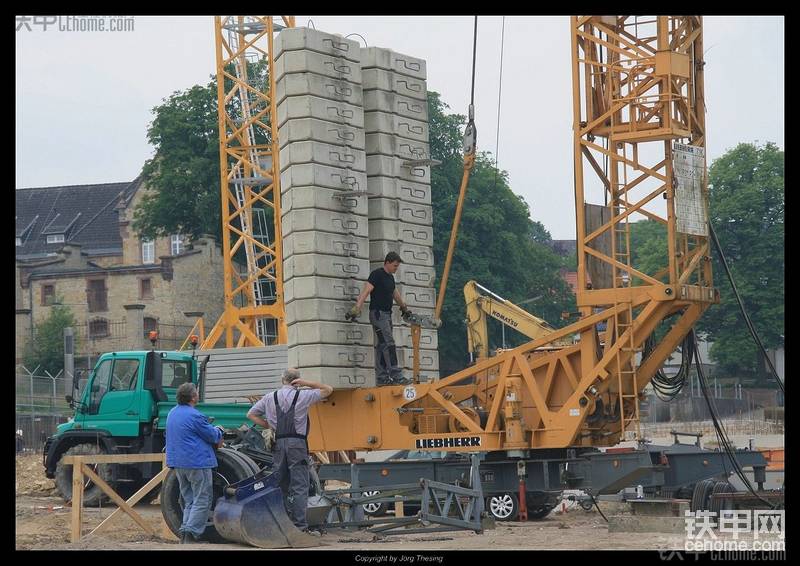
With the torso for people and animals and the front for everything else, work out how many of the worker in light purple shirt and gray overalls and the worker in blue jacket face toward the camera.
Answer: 0

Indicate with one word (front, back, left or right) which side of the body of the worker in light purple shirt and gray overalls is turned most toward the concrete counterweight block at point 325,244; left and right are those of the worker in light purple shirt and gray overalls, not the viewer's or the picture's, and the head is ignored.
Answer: front

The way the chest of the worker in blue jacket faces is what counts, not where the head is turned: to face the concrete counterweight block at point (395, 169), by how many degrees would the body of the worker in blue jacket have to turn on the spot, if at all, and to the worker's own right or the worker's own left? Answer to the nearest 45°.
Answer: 0° — they already face it

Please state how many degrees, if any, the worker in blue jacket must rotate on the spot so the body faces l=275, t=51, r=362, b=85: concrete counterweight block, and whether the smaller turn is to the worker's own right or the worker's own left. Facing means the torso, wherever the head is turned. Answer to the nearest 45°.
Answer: approximately 45° to the worker's own left

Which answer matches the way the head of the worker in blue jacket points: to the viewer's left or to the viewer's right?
to the viewer's right

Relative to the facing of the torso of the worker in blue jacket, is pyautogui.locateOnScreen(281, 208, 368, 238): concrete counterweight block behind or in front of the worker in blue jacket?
in front

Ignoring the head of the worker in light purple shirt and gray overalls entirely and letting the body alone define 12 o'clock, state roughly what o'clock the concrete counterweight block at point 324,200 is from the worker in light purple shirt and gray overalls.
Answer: The concrete counterweight block is roughly at 12 o'clock from the worker in light purple shirt and gray overalls.

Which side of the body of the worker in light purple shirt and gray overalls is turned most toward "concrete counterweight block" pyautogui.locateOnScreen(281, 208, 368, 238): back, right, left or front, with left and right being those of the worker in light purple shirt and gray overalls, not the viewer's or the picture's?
front

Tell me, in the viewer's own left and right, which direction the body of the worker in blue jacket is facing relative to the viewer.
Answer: facing away from the viewer and to the right of the viewer

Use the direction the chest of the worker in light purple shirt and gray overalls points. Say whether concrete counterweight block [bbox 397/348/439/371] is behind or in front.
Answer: in front

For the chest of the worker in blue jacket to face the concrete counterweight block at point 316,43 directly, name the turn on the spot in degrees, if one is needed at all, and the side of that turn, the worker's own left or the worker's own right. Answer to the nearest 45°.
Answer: approximately 45° to the worker's own left
